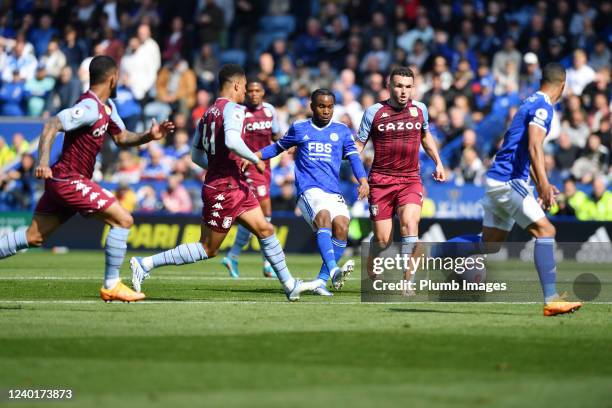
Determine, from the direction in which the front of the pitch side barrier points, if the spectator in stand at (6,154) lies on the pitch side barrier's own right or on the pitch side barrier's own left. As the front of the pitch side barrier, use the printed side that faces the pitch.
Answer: on the pitch side barrier's own right

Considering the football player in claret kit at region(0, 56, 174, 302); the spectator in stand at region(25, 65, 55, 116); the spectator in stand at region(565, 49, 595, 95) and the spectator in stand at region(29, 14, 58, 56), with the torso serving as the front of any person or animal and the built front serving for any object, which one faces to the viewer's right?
the football player in claret kit

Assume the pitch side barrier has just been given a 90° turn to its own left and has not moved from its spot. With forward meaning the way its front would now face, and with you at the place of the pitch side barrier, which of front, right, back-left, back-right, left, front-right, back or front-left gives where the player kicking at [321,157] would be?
right

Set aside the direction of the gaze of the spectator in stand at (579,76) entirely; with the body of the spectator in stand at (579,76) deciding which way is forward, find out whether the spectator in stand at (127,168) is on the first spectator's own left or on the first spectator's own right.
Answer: on the first spectator's own right

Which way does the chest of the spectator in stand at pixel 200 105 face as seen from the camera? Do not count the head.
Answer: toward the camera

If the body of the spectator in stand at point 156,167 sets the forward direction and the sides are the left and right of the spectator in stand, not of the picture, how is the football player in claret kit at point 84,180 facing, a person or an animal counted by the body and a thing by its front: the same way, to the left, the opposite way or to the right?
to the left

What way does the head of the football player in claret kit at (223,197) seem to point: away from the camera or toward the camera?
away from the camera

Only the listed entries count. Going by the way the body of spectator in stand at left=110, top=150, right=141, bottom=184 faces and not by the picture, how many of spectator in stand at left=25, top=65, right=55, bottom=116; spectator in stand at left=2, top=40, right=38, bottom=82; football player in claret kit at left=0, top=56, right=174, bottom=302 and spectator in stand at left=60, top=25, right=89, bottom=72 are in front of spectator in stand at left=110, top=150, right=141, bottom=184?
1

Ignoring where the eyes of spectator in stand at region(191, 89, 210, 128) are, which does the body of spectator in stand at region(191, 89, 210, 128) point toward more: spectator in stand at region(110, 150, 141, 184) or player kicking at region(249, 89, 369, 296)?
the player kicking

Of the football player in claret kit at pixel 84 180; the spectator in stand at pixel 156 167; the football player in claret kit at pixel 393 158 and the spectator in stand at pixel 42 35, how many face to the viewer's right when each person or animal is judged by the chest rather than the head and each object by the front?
1

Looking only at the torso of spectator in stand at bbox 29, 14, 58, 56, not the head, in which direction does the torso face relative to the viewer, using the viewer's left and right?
facing the viewer

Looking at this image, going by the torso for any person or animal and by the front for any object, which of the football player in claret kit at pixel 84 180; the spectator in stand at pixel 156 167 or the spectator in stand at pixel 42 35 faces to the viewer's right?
the football player in claret kit

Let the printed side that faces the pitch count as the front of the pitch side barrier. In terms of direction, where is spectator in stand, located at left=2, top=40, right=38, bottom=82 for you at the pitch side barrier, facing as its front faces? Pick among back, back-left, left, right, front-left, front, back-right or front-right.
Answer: back-right

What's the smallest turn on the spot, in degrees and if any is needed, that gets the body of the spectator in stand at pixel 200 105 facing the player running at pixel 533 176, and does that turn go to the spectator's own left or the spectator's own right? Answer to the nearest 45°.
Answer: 0° — they already face them

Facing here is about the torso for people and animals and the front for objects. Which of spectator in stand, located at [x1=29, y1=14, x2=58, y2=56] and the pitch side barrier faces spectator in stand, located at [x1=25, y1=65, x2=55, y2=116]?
spectator in stand, located at [x1=29, y1=14, x2=58, y2=56]

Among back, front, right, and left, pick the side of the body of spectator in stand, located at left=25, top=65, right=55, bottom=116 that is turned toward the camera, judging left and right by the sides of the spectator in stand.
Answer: front
